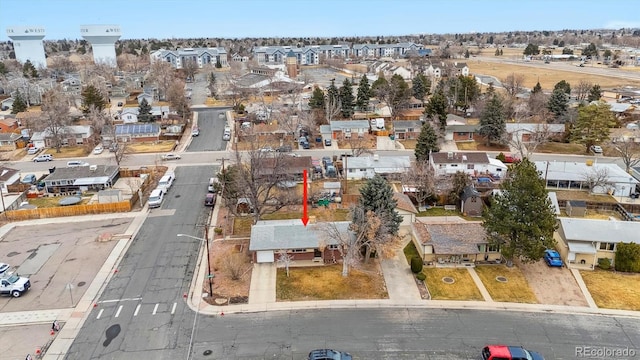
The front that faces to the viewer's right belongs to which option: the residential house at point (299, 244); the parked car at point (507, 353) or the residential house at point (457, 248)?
the parked car

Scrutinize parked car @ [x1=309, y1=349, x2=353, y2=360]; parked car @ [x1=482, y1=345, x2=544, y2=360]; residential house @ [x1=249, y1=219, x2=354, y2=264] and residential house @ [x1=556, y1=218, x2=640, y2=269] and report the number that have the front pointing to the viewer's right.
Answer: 2

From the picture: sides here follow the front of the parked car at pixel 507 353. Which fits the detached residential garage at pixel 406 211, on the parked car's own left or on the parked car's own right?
on the parked car's own left

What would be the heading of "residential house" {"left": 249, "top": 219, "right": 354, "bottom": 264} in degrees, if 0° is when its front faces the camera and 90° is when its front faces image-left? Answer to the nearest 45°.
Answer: approximately 0°

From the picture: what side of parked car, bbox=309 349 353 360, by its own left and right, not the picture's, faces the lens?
right

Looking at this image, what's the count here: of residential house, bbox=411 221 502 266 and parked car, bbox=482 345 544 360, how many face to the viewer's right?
1

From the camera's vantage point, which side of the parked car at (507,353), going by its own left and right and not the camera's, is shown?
right

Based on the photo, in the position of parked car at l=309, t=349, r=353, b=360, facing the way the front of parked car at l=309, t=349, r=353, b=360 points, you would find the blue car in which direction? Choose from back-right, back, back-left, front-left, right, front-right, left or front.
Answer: front-left

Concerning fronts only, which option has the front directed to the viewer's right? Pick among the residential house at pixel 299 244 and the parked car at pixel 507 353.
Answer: the parked car

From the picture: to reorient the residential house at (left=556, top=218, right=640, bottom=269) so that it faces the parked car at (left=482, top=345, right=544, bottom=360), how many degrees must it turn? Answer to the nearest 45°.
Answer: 0° — it already faces it

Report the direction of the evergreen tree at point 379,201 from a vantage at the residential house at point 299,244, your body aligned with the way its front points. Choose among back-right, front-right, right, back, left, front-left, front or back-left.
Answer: left

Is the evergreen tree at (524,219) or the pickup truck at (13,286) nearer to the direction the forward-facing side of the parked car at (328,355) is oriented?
the evergreen tree

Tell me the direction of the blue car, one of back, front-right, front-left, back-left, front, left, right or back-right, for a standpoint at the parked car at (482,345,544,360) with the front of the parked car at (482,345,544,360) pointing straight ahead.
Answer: left

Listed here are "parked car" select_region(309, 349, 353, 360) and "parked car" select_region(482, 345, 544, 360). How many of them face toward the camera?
0
